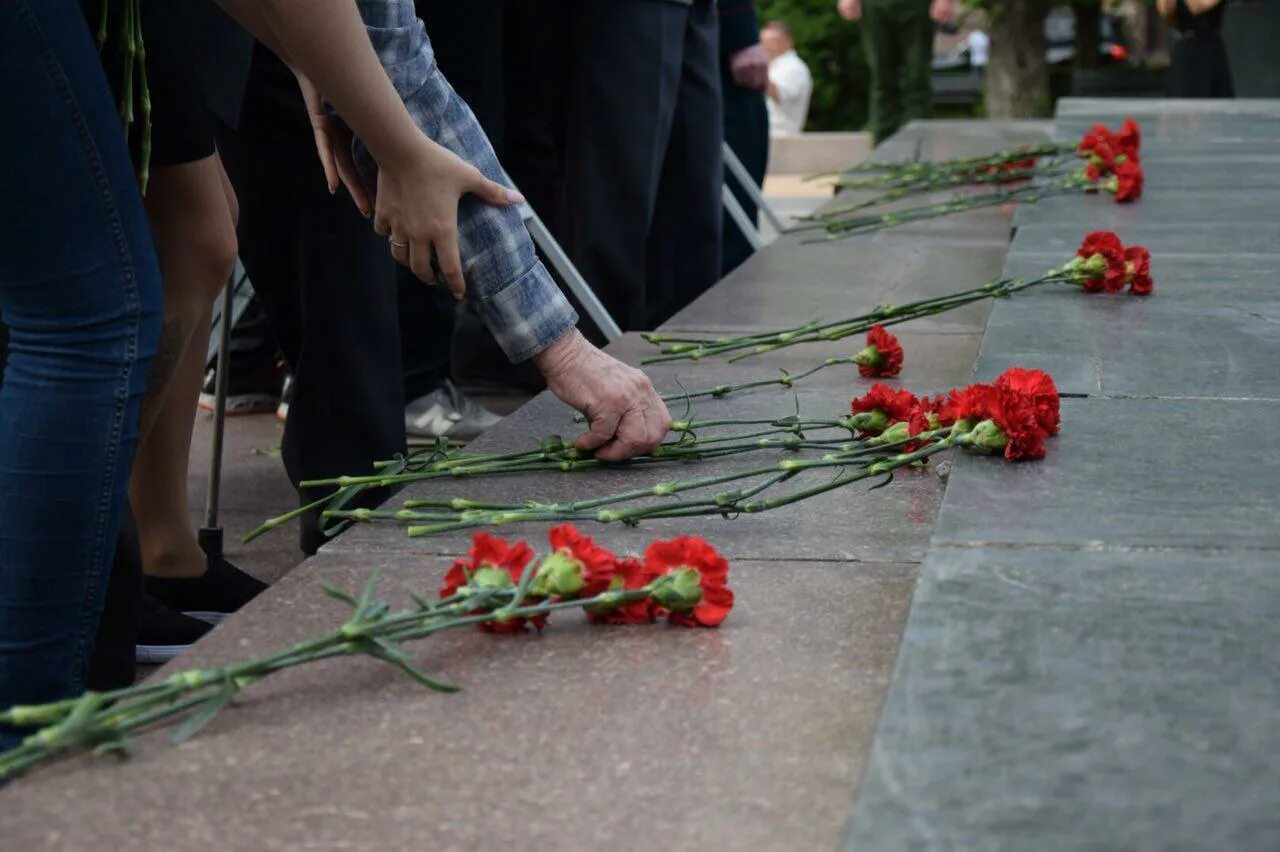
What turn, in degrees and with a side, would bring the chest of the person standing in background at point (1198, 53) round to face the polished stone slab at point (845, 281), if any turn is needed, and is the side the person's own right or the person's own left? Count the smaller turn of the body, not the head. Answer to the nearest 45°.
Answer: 0° — they already face it

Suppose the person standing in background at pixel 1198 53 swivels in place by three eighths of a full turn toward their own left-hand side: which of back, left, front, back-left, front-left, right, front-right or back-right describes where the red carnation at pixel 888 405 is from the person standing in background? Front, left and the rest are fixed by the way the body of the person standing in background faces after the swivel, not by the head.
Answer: back-right

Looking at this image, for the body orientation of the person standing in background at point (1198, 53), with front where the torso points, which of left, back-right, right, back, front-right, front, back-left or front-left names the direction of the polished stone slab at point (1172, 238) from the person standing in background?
front

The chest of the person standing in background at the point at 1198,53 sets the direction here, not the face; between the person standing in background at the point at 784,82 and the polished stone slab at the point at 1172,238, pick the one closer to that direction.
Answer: the polished stone slab

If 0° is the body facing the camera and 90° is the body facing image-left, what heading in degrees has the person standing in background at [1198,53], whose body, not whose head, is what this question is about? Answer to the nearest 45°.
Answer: approximately 0°

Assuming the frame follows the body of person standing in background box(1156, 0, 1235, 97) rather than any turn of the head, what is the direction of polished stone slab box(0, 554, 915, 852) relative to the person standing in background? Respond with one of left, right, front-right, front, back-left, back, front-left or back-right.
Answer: front
